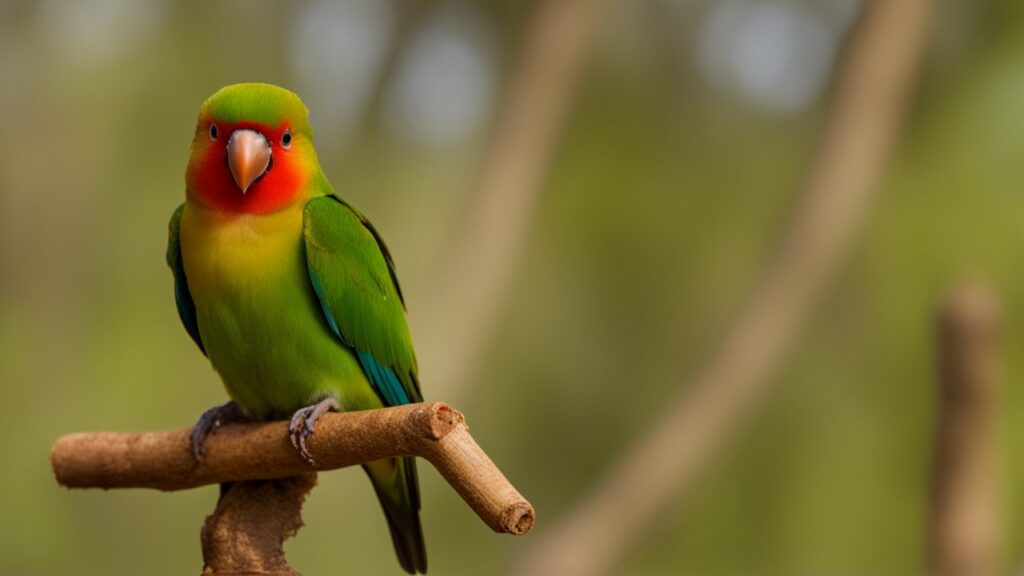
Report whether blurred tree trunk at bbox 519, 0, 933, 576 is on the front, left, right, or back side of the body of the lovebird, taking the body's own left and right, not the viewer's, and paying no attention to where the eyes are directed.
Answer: back

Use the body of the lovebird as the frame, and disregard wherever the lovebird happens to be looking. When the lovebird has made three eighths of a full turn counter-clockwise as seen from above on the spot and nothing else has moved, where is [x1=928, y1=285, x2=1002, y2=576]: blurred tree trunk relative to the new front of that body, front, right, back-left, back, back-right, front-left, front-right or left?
front-left

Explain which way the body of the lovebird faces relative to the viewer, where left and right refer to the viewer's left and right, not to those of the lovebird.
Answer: facing the viewer and to the left of the viewer

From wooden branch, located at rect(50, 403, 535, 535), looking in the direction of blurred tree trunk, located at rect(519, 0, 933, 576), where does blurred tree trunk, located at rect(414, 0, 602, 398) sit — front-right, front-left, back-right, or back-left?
front-left

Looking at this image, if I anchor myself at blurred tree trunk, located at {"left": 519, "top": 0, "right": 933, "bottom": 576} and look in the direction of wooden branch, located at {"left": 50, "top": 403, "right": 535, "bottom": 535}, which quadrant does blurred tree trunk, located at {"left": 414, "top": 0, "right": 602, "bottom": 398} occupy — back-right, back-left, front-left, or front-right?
front-right

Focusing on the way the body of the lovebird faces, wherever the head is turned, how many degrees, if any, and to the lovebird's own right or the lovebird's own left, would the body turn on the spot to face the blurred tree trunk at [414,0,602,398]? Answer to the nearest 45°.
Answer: approximately 135° to the lovebird's own right
